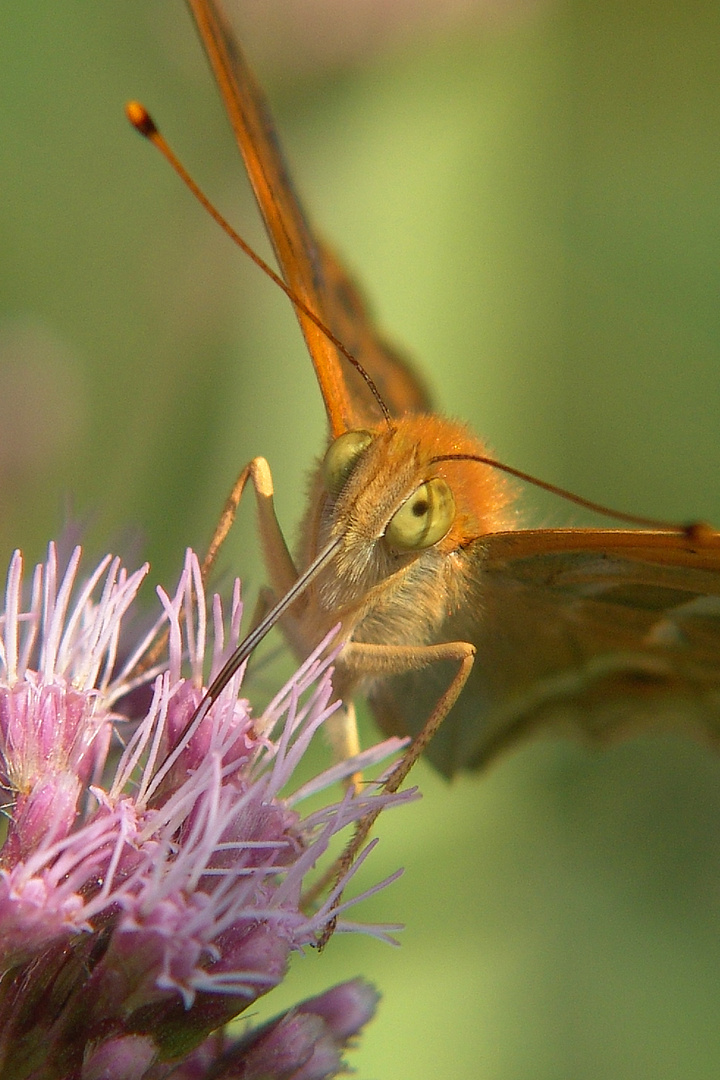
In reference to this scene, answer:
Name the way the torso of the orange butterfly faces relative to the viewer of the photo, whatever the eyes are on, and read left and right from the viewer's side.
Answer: facing the viewer and to the left of the viewer
